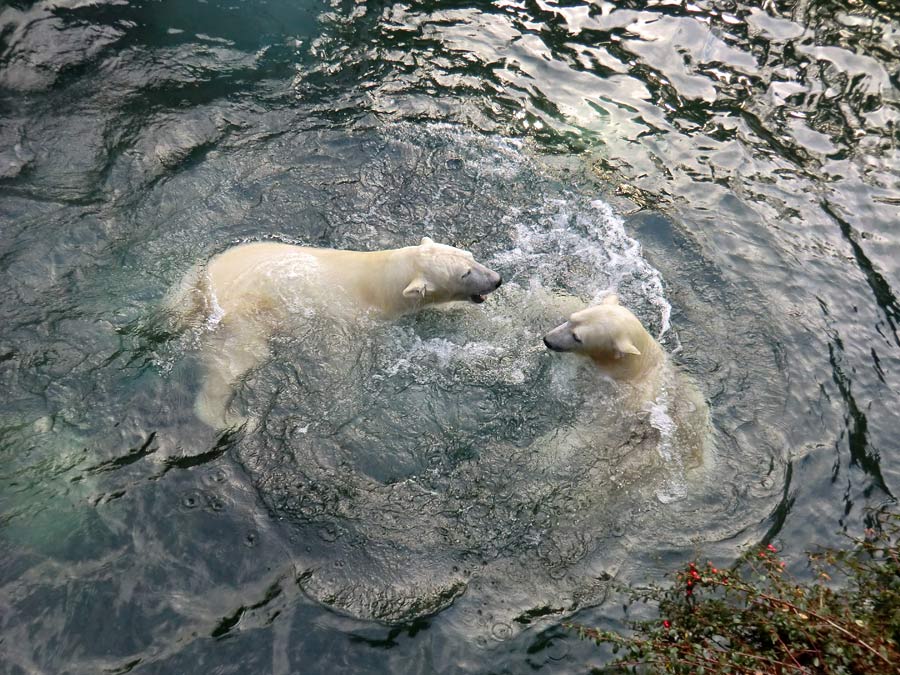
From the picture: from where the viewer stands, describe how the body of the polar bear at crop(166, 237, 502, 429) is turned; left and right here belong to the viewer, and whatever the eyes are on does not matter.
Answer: facing to the right of the viewer

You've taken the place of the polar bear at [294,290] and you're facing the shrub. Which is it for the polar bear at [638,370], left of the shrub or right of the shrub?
left

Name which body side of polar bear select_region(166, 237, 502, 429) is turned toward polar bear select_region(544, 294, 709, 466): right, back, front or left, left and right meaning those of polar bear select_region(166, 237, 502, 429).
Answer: front

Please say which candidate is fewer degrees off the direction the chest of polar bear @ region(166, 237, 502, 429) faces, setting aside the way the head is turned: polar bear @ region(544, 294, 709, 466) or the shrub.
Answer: the polar bear

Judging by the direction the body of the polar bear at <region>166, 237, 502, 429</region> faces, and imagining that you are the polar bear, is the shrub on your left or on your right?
on your right
